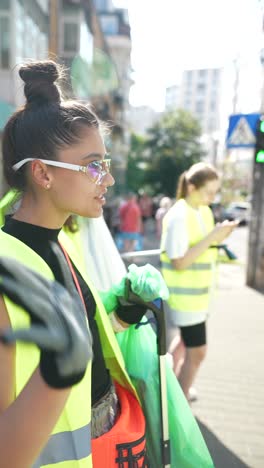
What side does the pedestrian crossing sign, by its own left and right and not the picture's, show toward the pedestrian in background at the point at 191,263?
front

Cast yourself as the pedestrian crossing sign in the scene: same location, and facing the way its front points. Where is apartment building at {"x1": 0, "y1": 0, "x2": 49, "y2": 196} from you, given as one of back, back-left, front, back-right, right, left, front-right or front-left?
back-right

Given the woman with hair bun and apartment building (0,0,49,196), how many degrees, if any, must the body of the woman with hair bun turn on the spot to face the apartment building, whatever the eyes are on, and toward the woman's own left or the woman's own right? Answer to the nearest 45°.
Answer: approximately 135° to the woman's own left

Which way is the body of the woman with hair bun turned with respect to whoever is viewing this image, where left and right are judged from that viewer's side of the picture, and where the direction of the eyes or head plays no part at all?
facing the viewer and to the right of the viewer

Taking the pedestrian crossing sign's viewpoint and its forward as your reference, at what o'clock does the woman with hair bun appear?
The woman with hair bun is roughly at 12 o'clock from the pedestrian crossing sign.

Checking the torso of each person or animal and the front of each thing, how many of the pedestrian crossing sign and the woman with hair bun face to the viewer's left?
0

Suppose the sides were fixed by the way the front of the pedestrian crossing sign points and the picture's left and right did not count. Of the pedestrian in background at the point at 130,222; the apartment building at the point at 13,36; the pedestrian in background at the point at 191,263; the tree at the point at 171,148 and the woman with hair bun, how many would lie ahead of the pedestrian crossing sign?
2

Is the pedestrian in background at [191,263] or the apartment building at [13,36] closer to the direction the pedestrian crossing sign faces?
the pedestrian in background

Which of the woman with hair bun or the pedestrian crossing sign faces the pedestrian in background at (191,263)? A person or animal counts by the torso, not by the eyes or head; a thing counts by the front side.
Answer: the pedestrian crossing sign

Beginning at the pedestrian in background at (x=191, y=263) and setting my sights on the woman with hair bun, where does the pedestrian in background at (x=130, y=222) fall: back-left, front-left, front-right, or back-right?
back-right

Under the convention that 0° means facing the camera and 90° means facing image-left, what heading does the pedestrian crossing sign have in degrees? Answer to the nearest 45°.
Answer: approximately 0°

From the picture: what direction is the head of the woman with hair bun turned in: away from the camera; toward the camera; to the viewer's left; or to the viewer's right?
to the viewer's right
